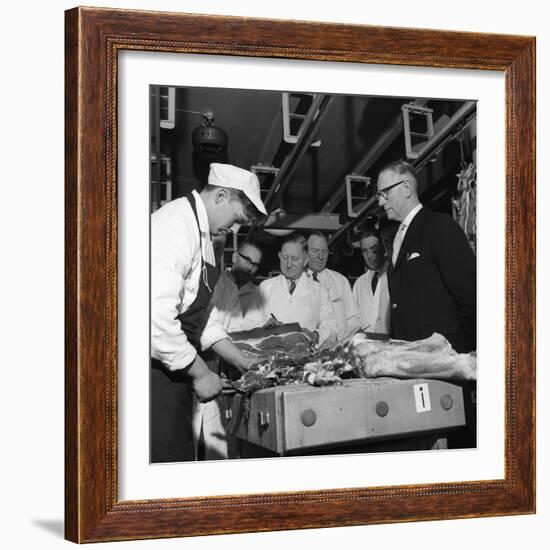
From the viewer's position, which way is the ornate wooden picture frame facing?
facing the viewer and to the right of the viewer
